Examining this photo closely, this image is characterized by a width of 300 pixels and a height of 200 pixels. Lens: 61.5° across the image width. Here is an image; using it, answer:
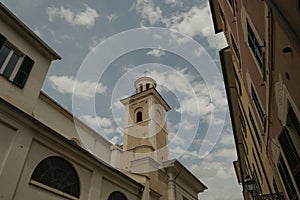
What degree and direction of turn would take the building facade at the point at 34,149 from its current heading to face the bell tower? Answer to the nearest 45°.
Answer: approximately 90° to its left

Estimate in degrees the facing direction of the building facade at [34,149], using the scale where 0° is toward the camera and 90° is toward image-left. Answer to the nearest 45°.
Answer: approximately 315°
